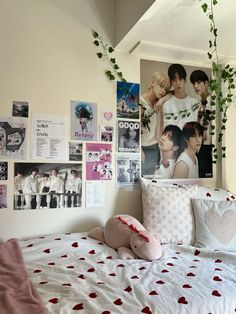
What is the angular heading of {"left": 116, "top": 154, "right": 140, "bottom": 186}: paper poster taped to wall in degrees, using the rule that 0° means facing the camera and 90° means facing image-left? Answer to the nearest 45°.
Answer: approximately 0°

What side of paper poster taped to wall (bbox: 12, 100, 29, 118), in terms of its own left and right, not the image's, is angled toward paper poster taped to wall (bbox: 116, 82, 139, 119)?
left

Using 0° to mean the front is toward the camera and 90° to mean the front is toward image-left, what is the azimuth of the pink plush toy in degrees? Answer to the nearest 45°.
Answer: approximately 315°

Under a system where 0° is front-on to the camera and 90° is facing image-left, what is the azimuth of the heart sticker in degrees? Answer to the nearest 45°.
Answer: approximately 0°

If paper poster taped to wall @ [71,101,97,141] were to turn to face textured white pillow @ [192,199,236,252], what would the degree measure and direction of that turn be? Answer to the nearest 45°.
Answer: approximately 90° to its left

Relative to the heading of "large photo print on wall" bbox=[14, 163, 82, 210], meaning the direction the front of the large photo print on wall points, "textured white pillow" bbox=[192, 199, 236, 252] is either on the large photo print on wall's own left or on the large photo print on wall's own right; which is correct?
on the large photo print on wall's own left

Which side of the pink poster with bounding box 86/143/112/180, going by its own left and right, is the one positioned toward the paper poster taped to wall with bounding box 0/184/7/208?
right

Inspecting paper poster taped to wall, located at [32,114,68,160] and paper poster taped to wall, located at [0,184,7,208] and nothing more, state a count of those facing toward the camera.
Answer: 2

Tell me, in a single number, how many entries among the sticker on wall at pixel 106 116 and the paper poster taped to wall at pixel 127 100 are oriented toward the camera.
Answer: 2
